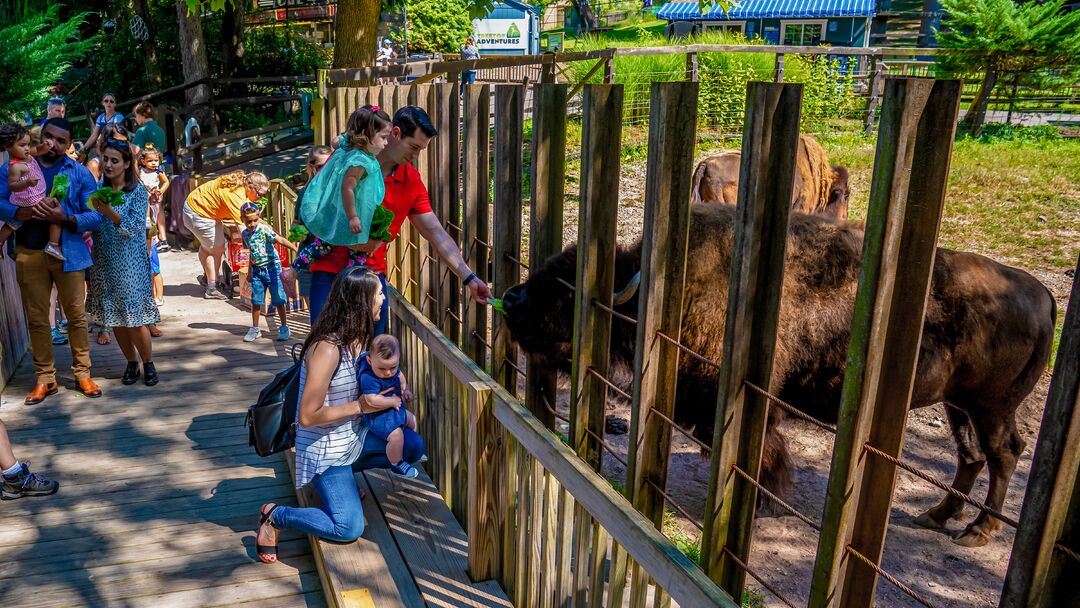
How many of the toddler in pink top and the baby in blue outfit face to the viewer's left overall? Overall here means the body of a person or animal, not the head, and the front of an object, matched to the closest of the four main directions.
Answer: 0

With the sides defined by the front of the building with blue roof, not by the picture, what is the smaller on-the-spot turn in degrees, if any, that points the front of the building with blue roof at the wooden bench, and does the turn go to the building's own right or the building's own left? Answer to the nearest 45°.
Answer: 0° — it already faces it

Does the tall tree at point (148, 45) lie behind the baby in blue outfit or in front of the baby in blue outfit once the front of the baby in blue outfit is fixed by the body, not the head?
behind

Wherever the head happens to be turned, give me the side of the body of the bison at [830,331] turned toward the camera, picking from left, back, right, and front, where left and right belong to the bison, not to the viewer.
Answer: left

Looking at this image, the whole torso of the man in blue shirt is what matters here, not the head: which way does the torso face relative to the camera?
toward the camera

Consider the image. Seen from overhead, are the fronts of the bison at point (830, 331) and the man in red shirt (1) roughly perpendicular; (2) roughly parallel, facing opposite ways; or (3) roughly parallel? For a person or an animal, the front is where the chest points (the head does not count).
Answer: roughly parallel, facing opposite ways

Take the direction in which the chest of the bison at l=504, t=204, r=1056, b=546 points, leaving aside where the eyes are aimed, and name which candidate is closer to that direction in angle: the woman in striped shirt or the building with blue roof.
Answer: the woman in striped shirt

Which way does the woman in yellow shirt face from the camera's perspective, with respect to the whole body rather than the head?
to the viewer's right

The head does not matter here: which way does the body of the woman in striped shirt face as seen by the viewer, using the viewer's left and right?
facing to the right of the viewer

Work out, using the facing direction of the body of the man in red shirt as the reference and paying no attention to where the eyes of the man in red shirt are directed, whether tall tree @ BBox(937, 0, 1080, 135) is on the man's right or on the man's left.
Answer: on the man's left

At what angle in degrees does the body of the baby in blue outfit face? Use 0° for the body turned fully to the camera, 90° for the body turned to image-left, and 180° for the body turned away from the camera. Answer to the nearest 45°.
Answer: approximately 315°

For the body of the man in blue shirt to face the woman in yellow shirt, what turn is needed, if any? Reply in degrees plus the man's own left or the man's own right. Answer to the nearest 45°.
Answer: approximately 135° to the man's own left

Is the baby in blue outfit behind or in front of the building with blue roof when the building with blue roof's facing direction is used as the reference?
in front

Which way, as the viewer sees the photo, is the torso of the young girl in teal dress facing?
to the viewer's right

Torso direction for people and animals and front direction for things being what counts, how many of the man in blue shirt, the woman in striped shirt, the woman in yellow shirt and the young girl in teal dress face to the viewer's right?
3

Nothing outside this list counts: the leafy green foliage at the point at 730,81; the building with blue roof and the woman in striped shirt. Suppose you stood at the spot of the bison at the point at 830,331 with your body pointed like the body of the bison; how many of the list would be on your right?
2

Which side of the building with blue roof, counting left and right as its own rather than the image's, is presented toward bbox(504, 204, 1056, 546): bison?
front
